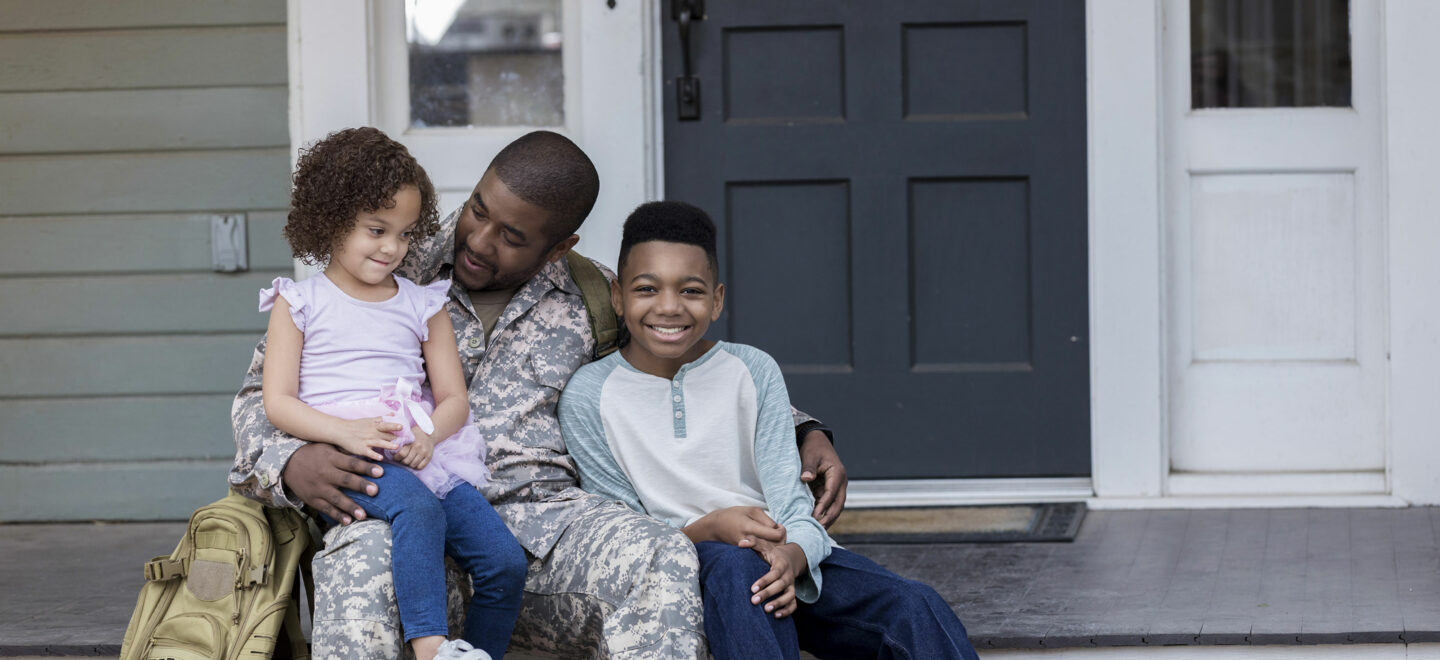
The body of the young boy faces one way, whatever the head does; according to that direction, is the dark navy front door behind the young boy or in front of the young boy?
behind

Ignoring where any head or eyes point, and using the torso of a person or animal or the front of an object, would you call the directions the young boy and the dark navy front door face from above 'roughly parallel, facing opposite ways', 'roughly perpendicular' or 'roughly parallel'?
roughly parallel

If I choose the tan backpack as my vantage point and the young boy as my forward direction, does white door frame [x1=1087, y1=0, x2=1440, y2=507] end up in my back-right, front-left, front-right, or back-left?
front-left

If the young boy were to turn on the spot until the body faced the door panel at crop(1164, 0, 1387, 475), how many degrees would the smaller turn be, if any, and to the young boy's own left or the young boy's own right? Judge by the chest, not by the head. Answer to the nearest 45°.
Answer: approximately 135° to the young boy's own left

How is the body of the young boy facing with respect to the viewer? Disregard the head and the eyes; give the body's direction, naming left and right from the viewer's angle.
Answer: facing the viewer

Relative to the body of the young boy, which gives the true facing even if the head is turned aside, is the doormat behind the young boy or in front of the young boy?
behind

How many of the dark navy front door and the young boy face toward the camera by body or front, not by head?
2

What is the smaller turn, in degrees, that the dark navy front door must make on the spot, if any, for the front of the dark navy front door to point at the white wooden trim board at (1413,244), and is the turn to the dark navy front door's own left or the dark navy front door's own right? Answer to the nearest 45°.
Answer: approximately 90° to the dark navy front door's own left

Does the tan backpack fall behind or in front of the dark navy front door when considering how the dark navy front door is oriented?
in front

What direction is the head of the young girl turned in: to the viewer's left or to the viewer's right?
to the viewer's right
